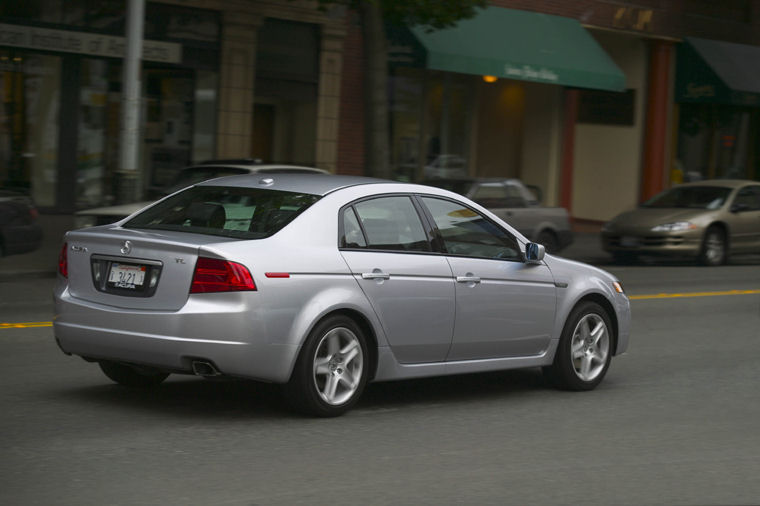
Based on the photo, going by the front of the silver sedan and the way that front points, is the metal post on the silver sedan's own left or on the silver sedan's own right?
on the silver sedan's own left

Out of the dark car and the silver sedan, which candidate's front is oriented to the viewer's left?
the dark car

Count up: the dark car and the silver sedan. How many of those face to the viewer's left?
1

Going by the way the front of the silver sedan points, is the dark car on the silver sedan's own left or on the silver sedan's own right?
on the silver sedan's own left

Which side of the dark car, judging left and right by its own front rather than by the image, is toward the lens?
left

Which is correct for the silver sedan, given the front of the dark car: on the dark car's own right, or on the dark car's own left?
on the dark car's own left

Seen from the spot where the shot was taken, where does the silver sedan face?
facing away from the viewer and to the right of the viewer

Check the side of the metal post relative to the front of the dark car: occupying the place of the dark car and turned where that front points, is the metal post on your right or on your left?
on your right
